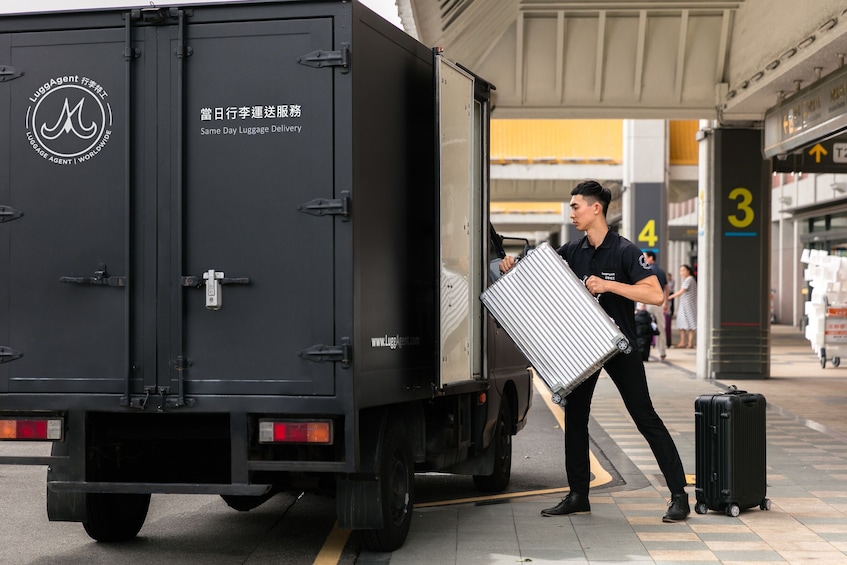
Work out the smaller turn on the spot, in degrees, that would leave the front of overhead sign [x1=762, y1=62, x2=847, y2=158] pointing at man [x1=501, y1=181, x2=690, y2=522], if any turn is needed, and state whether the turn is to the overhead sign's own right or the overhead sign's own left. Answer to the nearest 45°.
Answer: approximately 45° to the overhead sign's own left

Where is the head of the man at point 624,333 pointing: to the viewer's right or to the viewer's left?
to the viewer's left

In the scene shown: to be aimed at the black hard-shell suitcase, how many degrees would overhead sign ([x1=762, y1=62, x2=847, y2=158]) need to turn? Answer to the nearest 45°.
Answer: approximately 45° to its left

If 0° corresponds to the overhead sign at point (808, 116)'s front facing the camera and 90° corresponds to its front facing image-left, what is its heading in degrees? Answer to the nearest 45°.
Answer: approximately 45°

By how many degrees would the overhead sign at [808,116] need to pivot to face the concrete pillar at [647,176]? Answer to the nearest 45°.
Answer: approximately 135° to its right

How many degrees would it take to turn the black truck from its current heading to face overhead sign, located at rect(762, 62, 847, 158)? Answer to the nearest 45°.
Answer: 0° — it already faces it

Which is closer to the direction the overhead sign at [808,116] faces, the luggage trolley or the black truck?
the black truck

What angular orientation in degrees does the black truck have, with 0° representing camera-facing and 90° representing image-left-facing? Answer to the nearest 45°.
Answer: approximately 225°
